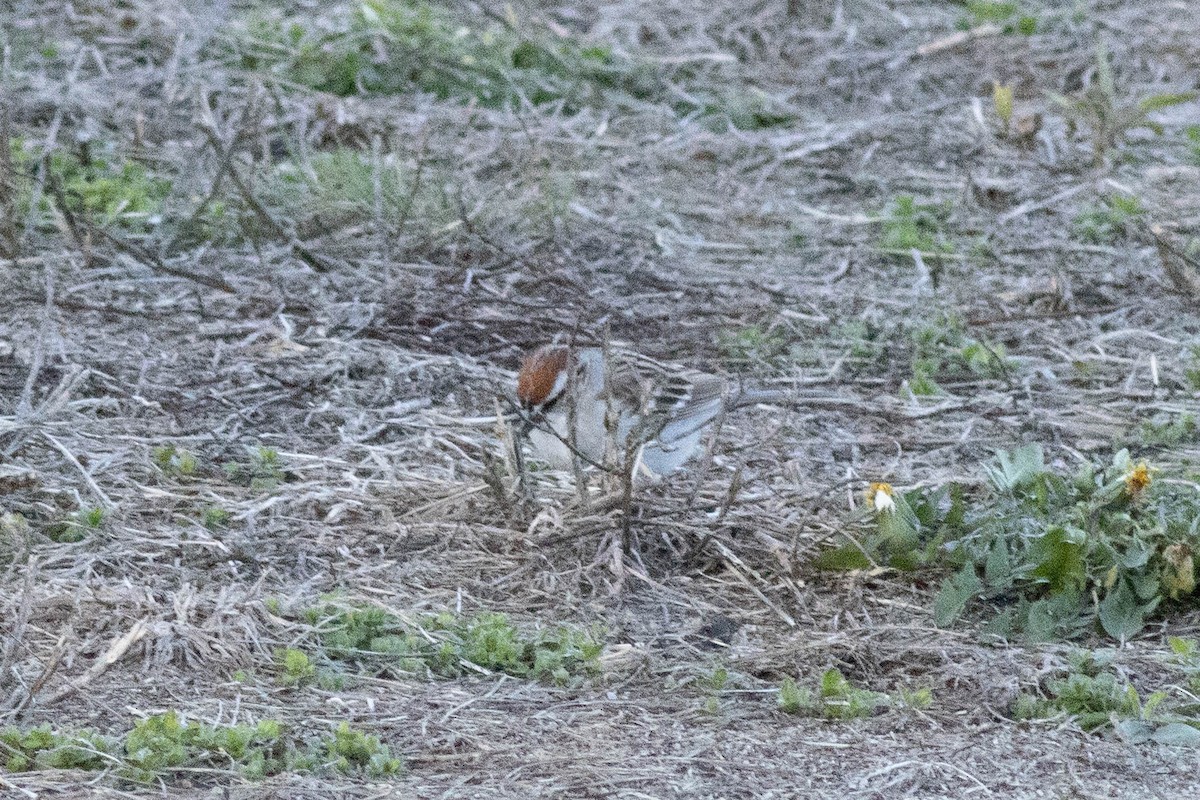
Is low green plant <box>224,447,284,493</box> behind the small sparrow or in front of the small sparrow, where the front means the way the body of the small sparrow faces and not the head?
in front

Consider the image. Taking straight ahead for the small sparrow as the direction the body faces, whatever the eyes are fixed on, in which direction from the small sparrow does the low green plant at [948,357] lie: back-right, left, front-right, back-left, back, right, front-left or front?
back-right

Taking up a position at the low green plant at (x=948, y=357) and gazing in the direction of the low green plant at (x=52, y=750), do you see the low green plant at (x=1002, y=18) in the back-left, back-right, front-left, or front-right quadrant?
back-right

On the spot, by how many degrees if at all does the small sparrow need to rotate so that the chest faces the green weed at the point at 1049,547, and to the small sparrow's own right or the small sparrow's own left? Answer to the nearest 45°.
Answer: approximately 135° to the small sparrow's own left

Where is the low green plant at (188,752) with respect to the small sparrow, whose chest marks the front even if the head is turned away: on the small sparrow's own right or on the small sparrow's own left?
on the small sparrow's own left

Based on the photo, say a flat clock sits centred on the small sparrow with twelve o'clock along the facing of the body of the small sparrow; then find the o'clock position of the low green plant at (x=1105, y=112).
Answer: The low green plant is roughly at 4 o'clock from the small sparrow.

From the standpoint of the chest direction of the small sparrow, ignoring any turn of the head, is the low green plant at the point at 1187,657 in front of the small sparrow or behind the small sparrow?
behind

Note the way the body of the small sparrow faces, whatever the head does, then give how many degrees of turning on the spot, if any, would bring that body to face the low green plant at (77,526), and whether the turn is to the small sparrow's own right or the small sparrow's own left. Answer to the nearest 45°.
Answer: approximately 45° to the small sparrow's own left

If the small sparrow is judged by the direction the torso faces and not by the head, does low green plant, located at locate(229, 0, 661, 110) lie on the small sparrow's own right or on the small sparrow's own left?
on the small sparrow's own right

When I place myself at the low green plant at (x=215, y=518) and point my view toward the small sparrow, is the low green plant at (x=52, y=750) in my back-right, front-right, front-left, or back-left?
back-right

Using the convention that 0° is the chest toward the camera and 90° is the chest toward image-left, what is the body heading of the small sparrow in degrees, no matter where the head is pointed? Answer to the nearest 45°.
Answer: approximately 90°

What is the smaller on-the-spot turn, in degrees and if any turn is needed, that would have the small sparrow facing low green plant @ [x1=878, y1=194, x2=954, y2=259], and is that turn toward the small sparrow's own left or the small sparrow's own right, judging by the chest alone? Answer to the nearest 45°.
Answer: approximately 135° to the small sparrow's own right

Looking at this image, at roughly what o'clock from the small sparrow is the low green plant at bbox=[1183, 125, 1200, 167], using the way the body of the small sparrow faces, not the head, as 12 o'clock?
The low green plant is roughly at 4 o'clock from the small sparrow.

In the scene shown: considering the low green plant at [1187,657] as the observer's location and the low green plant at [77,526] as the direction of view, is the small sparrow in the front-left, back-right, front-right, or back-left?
front-right

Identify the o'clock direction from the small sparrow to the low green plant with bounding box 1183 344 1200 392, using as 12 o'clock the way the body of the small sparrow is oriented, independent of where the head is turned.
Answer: The low green plant is roughly at 5 o'clock from the small sparrow.

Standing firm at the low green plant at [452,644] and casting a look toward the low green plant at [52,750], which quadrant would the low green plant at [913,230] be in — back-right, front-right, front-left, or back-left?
back-right

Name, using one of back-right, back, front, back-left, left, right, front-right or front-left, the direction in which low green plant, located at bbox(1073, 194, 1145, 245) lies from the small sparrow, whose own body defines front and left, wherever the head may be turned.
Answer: back-right
